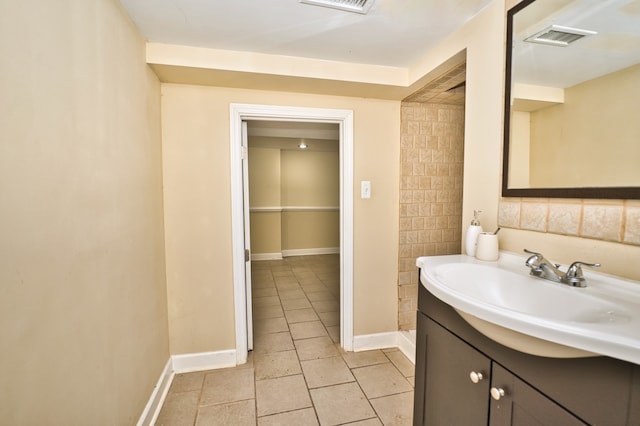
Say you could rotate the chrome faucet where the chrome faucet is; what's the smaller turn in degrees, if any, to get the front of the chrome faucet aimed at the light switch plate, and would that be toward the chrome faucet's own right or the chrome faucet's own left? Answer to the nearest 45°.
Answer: approximately 90° to the chrome faucet's own right

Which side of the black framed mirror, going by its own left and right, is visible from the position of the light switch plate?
right

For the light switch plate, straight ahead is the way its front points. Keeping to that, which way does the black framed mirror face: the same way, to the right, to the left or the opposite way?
to the right

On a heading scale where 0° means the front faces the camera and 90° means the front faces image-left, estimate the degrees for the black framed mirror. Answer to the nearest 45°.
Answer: approximately 45°

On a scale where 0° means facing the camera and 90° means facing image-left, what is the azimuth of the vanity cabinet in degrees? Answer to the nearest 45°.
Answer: approximately 45°

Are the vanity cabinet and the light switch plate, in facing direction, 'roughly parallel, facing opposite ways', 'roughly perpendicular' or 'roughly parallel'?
roughly perpendicular
